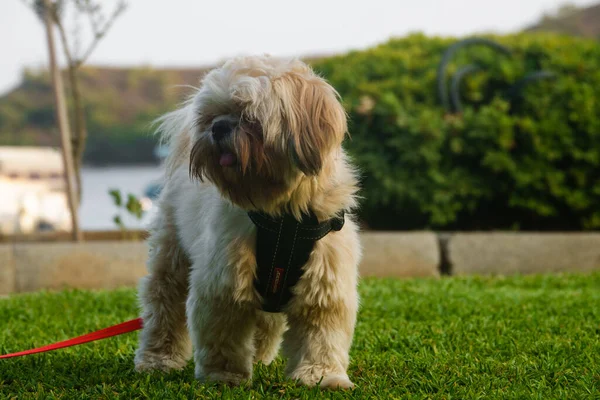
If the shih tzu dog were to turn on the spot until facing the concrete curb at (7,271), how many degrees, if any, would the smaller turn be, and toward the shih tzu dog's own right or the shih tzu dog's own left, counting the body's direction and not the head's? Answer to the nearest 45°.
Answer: approximately 180°

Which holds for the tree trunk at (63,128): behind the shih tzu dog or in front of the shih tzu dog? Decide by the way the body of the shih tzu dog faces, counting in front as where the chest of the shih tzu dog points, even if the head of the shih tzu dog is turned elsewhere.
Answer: behind

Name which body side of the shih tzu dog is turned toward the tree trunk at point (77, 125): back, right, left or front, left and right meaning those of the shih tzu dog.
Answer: back

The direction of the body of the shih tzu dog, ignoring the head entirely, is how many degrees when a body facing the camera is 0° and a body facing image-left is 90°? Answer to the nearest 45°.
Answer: approximately 315°

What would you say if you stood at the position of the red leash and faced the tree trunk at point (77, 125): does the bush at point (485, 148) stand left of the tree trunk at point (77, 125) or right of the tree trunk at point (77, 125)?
right

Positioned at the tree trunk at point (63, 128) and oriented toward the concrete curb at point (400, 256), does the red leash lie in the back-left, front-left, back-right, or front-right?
front-right

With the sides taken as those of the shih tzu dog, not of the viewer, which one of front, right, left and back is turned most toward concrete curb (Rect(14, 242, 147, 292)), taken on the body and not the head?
back

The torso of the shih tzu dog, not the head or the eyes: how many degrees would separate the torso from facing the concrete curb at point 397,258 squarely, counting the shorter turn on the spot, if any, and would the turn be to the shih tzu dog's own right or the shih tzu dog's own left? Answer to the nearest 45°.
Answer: approximately 135° to the shih tzu dog's own left

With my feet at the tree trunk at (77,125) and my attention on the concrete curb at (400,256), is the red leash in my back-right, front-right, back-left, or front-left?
front-right

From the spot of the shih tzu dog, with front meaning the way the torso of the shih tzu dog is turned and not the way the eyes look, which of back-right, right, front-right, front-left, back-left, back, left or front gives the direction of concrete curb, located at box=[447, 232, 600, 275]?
left
